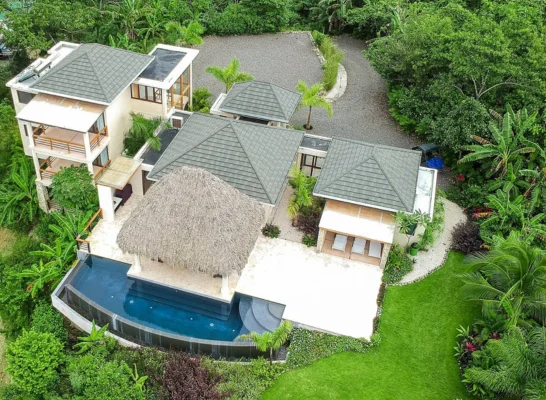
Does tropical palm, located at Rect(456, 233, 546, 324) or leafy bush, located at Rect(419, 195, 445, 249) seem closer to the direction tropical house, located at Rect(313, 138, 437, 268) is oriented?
the tropical palm

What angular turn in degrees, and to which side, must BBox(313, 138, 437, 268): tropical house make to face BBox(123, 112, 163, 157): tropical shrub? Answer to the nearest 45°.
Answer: approximately 90° to its right

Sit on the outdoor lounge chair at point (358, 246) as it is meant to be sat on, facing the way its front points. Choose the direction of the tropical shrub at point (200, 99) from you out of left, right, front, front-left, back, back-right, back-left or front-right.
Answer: back-right

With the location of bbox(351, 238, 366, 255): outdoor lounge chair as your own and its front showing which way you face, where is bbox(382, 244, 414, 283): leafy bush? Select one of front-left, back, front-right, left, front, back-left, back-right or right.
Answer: left

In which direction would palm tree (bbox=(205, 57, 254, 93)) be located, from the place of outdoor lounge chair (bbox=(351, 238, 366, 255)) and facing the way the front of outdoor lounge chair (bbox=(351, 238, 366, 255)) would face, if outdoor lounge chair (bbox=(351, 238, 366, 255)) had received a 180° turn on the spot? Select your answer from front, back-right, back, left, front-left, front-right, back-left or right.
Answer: front-left

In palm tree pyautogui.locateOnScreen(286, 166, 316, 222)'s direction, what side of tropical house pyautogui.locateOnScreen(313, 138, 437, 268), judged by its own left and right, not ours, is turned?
right

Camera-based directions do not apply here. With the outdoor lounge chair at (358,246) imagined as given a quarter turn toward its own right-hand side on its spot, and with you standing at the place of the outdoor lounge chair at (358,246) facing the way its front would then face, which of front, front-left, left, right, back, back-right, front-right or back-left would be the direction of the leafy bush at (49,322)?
front-left

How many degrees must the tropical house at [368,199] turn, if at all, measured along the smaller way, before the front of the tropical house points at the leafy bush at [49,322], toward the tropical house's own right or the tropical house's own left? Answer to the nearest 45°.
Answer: approximately 45° to the tropical house's own right

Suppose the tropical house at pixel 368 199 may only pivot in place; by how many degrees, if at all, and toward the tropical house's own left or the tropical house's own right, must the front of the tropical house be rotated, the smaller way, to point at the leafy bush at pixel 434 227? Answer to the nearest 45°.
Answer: approximately 90° to the tropical house's own left

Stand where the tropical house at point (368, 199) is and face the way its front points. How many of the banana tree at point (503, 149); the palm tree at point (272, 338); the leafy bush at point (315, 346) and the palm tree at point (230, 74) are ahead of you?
2

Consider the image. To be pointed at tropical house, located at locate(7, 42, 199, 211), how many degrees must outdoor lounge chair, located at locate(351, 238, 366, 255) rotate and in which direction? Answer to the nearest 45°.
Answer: approximately 90° to its right

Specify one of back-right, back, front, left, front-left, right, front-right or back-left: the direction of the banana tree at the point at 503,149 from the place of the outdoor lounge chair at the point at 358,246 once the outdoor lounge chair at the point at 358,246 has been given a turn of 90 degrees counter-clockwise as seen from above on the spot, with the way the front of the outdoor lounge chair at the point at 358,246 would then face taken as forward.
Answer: front-left

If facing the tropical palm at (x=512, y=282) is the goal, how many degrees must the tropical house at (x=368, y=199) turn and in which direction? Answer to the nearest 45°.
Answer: approximately 45° to its left

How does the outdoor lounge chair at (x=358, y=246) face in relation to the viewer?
toward the camera

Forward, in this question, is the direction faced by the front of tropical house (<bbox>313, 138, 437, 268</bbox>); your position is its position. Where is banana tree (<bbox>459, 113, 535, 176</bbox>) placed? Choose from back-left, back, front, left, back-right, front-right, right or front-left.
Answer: back-left

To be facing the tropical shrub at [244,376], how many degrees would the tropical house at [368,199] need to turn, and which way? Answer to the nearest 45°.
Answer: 0° — it already faces it

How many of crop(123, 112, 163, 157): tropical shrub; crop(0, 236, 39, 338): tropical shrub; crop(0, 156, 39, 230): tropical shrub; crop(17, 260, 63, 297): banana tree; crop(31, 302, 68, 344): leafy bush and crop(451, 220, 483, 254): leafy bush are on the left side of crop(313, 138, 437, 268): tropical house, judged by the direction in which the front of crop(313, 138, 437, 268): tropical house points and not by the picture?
1
